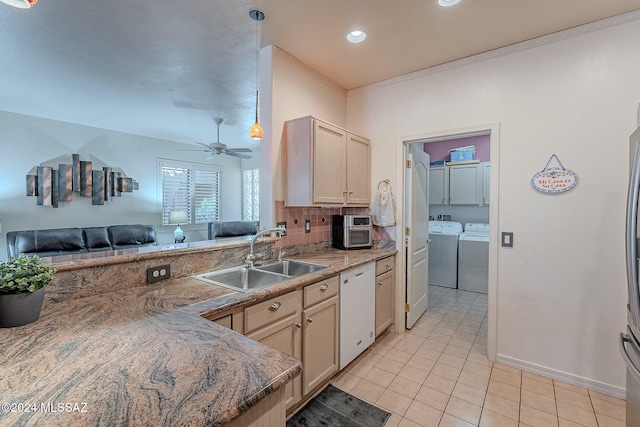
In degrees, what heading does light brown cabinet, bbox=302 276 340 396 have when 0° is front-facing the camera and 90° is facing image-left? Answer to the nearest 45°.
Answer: approximately 315°

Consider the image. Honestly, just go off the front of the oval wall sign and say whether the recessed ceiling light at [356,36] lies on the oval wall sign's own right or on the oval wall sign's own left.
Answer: on the oval wall sign's own right

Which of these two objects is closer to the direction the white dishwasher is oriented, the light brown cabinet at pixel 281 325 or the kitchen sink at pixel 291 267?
the light brown cabinet

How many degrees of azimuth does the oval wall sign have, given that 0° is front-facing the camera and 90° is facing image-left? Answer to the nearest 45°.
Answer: approximately 0°

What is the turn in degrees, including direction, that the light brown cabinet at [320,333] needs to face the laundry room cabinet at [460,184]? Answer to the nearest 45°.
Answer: approximately 90° to its left

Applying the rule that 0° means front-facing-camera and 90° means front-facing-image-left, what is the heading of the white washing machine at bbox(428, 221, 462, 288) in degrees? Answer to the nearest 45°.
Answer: approximately 0°

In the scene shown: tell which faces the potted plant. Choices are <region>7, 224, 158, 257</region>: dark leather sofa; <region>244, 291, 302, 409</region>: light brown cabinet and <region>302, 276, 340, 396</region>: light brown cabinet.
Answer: the dark leather sofa

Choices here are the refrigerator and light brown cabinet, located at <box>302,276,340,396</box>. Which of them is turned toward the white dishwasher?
the refrigerator

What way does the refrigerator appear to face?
to the viewer's left
